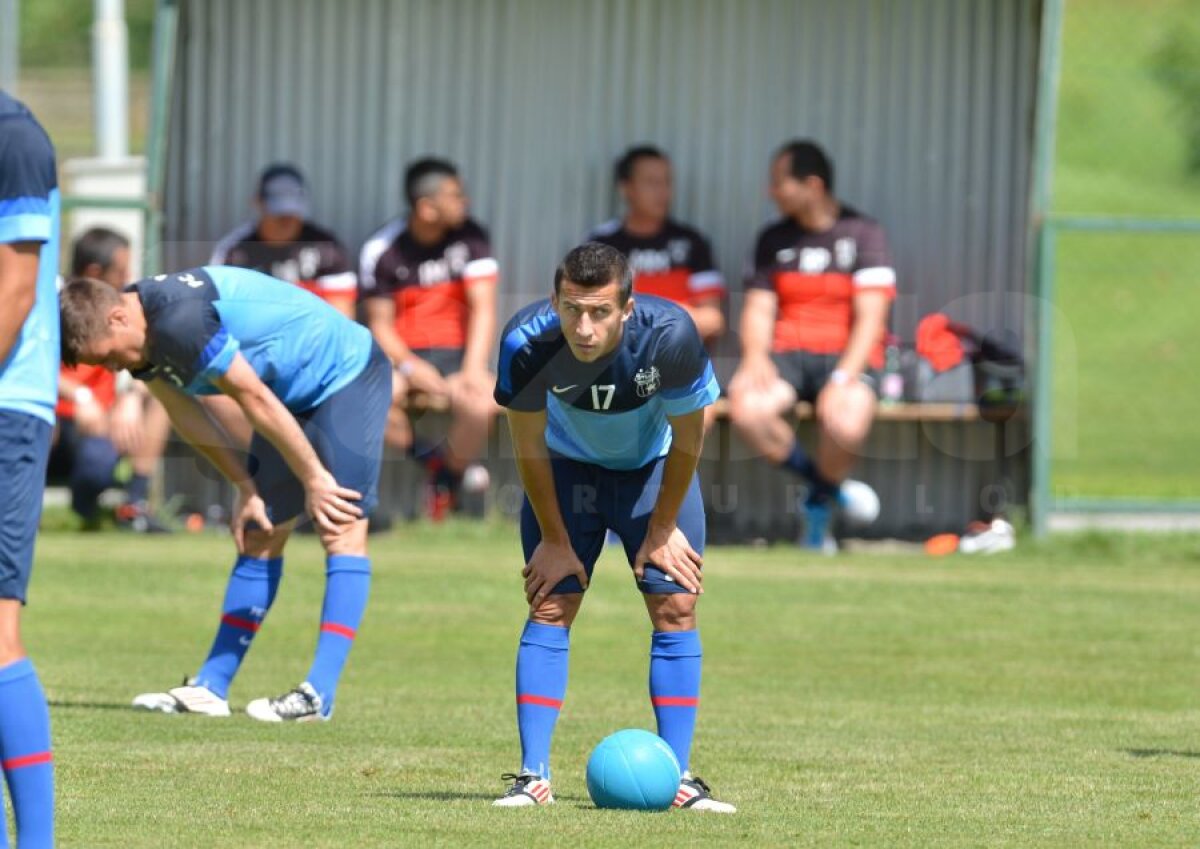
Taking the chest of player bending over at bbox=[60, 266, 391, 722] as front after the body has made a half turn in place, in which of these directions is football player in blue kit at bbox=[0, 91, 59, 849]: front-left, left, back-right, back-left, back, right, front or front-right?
right

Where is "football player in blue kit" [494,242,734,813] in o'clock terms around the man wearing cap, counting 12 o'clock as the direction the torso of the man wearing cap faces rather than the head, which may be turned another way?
The football player in blue kit is roughly at 12 o'clock from the man wearing cap.

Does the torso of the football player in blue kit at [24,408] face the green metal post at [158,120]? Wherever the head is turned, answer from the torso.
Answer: no

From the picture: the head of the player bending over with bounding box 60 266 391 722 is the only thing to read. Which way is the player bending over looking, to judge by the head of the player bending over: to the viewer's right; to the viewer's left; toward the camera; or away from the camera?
to the viewer's left

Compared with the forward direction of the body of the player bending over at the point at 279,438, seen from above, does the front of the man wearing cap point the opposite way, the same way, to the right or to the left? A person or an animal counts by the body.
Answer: to the left

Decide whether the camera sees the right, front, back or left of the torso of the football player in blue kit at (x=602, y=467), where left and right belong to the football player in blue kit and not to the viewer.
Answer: front

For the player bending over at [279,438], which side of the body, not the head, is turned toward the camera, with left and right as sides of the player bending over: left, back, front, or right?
left

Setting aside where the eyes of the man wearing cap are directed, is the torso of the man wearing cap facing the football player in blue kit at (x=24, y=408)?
yes

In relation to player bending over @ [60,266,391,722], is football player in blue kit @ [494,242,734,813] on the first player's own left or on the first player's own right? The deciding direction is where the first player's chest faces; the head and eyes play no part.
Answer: on the first player's own left

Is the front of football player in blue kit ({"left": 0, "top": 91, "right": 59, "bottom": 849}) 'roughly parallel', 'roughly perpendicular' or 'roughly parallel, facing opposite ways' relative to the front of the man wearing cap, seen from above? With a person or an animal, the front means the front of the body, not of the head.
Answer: roughly perpendicular

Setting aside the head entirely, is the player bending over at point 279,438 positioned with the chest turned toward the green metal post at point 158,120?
no

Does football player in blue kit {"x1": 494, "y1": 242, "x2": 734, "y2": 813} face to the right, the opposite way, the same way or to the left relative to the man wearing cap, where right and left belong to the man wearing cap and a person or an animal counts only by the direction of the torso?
the same way
